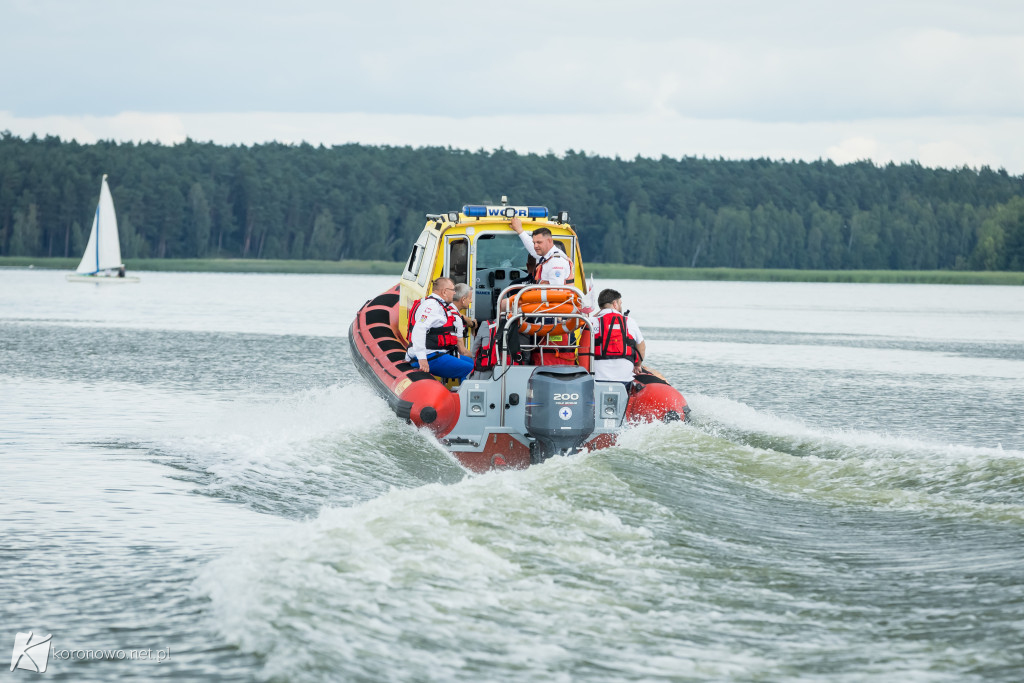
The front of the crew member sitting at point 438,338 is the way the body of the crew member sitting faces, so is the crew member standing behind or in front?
in front

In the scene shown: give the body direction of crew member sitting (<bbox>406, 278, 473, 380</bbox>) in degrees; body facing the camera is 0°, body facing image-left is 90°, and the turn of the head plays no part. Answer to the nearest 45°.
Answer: approximately 270°

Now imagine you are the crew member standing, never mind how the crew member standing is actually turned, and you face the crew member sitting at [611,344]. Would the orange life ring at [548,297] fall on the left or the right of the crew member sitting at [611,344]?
right

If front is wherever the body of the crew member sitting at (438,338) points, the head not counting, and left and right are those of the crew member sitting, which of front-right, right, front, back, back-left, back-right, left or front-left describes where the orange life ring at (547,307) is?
front-right

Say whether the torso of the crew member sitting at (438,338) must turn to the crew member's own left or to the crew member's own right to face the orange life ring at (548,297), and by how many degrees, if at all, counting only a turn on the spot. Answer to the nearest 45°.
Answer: approximately 45° to the crew member's own right

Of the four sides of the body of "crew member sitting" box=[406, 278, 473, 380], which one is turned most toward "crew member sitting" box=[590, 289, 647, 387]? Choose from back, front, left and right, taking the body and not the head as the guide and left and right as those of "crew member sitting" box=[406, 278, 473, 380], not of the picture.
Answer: front
